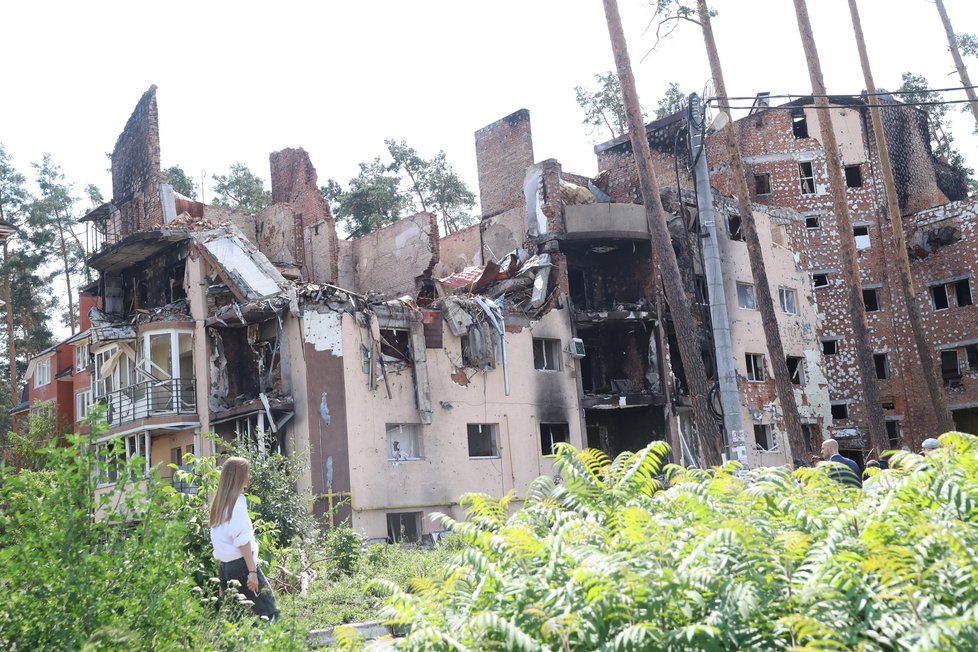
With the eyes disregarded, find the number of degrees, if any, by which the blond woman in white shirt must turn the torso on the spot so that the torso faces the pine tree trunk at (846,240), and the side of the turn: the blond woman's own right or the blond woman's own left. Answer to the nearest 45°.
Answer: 0° — they already face it

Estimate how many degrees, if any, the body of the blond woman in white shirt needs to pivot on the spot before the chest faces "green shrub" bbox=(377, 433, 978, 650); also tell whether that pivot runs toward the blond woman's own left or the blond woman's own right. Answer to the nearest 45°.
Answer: approximately 90° to the blond woman's own right

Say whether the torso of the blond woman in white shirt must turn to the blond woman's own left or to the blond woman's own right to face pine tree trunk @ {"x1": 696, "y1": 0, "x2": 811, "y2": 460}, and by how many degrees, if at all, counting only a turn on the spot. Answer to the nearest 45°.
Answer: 0° — they already face it

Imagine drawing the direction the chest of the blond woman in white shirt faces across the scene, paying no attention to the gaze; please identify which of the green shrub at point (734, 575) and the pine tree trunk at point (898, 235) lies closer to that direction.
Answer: the pine tree trunk

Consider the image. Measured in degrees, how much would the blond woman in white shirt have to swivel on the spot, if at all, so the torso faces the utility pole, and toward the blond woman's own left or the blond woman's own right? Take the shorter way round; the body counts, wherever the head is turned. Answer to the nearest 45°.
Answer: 0° — they already face it

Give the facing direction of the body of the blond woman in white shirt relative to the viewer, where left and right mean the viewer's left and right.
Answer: facing away from the viewer and to the right of the viewer

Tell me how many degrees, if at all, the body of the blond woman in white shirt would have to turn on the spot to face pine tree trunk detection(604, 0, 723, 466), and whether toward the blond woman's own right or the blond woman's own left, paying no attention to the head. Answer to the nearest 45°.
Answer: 0° — they already face it

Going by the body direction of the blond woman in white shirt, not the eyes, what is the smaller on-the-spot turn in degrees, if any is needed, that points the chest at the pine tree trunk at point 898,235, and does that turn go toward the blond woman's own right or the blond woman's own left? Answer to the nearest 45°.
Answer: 0° — they already face it
